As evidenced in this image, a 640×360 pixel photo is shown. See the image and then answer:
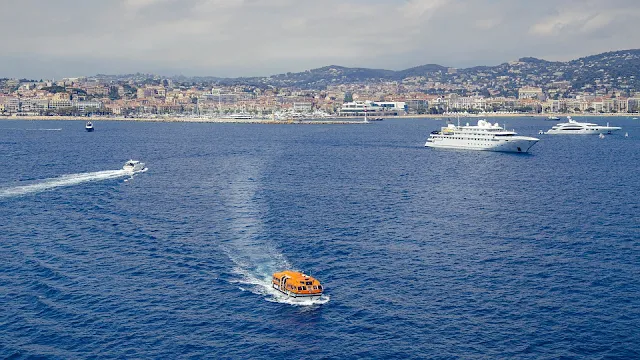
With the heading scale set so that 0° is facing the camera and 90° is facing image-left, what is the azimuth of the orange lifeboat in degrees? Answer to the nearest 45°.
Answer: approximately 315°
